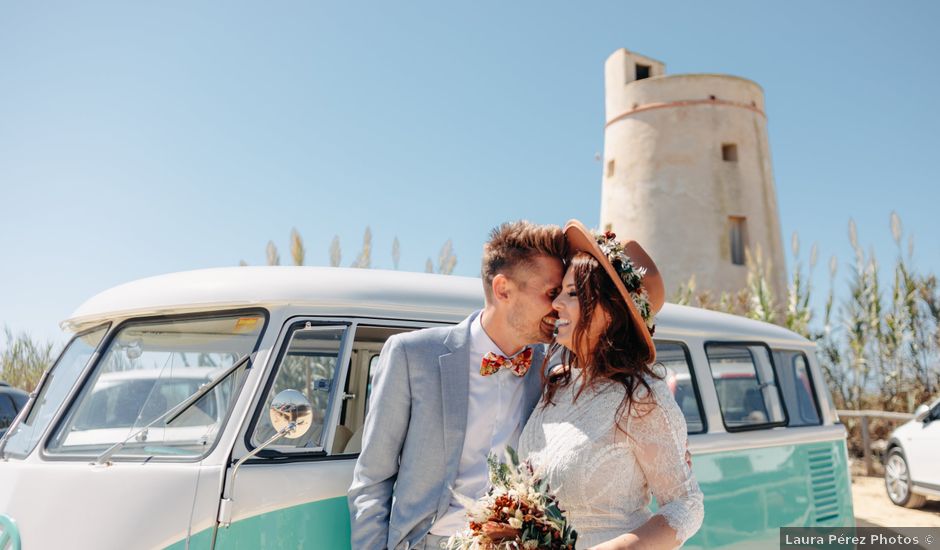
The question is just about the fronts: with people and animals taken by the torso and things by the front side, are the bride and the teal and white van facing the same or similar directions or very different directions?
same or similar directions

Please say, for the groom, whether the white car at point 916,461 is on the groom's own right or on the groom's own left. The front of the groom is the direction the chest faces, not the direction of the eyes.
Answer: on the groom's own left

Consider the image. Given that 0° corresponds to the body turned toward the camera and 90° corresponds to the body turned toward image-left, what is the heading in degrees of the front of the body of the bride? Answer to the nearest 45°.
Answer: approximately 45°

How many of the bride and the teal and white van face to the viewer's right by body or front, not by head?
0

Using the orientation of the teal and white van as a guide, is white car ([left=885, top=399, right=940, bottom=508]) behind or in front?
behind

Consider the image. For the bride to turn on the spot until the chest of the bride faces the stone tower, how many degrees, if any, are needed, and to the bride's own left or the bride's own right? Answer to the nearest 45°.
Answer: approximately 135° to the bride's own right

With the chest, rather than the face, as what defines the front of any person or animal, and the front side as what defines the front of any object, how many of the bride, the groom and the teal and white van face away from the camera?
0

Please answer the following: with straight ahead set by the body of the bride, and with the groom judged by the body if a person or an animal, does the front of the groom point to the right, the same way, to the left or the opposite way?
to the left

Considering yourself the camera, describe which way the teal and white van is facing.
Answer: facing the viewer and to the left of the viewer

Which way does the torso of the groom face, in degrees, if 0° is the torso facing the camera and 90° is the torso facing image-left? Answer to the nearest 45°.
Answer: approximately 315°

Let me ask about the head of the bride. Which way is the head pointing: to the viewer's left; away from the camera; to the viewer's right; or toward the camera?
to the viewer's left

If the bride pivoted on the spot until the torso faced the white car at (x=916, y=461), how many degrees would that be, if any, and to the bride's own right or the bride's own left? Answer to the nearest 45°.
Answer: approximately 180°
